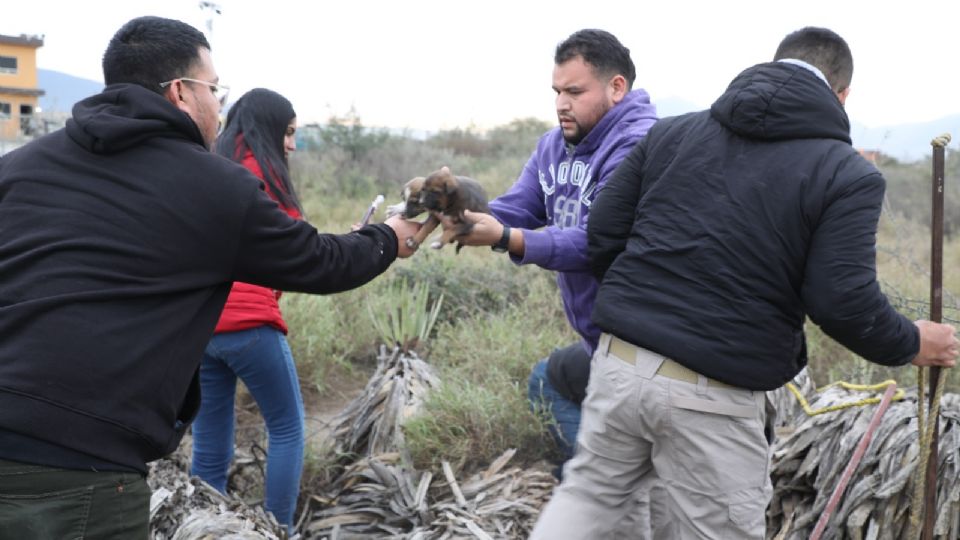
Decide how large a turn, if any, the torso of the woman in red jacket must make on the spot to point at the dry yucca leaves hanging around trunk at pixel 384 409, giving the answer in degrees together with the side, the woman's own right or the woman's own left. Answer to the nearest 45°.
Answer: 0° — they already face it

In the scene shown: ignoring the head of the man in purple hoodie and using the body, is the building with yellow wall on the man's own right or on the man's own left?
on the man's own right

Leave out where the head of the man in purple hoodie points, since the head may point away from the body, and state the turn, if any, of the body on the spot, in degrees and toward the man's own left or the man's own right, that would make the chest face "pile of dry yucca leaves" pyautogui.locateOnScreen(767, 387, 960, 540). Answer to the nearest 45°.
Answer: approximately 135° to the man's own left

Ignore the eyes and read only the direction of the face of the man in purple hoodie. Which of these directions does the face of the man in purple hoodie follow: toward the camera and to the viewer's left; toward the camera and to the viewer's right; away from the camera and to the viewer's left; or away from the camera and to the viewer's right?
toward the camera and to the viewer's left

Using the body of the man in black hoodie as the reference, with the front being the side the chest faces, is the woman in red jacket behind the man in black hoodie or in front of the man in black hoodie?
in front

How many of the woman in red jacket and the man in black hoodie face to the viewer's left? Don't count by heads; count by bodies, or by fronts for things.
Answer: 0

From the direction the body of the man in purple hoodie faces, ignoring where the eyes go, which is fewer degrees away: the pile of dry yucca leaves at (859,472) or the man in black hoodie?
the man in black hoodie

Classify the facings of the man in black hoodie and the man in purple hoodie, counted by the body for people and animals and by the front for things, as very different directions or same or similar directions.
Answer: very different directions

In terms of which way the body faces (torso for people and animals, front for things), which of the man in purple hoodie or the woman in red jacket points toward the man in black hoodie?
the man in purple hoodie

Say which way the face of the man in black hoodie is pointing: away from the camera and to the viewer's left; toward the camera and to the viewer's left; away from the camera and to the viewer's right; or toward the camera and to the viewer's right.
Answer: away from the camera and to the viewer's right

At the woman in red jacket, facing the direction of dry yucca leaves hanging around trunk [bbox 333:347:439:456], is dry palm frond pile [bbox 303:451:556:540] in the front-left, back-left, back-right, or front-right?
front-right

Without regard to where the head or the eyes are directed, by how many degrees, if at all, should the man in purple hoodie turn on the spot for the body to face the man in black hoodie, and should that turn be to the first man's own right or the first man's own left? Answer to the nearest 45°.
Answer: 0° — they already face them
